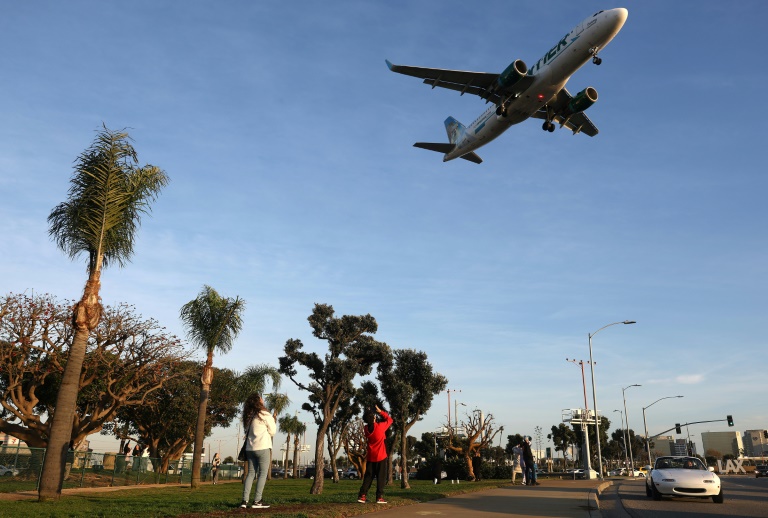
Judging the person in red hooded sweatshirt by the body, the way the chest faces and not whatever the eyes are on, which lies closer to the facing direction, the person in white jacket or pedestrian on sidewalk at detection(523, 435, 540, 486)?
the pedestrian on sidewalk

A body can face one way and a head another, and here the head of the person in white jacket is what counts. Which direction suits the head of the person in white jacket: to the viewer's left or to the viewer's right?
to the viewer's right

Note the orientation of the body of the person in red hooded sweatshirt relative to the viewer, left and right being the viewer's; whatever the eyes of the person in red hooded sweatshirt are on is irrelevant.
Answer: facing away from the viewer and to the right of the viewer

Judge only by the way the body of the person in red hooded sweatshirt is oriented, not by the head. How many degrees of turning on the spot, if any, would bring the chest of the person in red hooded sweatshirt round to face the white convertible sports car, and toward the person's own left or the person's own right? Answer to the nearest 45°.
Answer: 0° — they already face it

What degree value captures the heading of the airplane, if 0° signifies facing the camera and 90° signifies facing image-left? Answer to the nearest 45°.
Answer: approximately 315°

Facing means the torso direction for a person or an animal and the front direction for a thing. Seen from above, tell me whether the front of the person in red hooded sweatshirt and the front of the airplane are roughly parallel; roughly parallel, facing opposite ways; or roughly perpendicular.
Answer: roughly perpendicular

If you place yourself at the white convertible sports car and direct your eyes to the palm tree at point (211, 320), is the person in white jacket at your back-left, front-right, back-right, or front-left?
front-left

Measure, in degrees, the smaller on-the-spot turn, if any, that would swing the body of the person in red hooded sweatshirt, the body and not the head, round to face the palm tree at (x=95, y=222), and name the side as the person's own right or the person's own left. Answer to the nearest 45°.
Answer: approximately 90° to the person's own left

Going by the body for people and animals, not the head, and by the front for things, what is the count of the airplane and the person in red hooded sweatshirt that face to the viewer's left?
0
